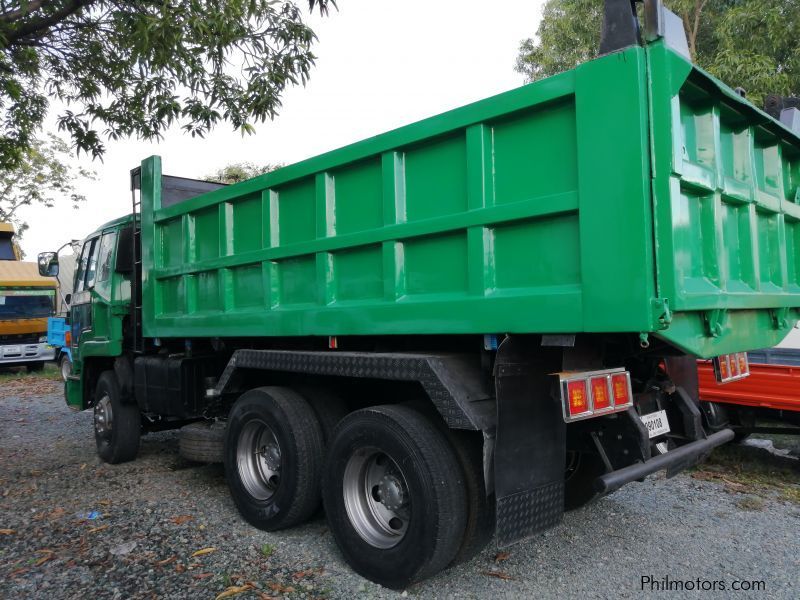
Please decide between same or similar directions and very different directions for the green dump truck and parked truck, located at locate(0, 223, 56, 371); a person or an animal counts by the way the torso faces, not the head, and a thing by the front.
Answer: very different directions

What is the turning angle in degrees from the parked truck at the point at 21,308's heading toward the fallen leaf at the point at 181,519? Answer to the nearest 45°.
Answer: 0° — it already faces it

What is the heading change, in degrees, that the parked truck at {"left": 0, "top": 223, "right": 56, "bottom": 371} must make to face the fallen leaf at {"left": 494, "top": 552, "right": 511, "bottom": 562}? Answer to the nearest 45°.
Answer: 0° — it already faces it

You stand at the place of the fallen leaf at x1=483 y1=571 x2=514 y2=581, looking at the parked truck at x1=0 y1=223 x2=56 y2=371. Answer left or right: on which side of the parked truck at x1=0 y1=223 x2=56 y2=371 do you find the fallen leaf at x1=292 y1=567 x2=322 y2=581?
left

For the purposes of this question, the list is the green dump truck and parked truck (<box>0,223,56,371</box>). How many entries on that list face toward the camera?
1

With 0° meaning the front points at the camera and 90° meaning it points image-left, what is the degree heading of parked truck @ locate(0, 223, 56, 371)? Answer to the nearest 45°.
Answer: approximately 0°

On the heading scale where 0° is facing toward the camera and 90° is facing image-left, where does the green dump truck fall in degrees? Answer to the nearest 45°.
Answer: approximately 135°

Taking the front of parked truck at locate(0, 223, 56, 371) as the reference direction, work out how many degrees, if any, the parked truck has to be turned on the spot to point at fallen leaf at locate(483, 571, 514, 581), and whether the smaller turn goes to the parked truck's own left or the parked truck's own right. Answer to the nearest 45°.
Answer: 0° — it already faces it
